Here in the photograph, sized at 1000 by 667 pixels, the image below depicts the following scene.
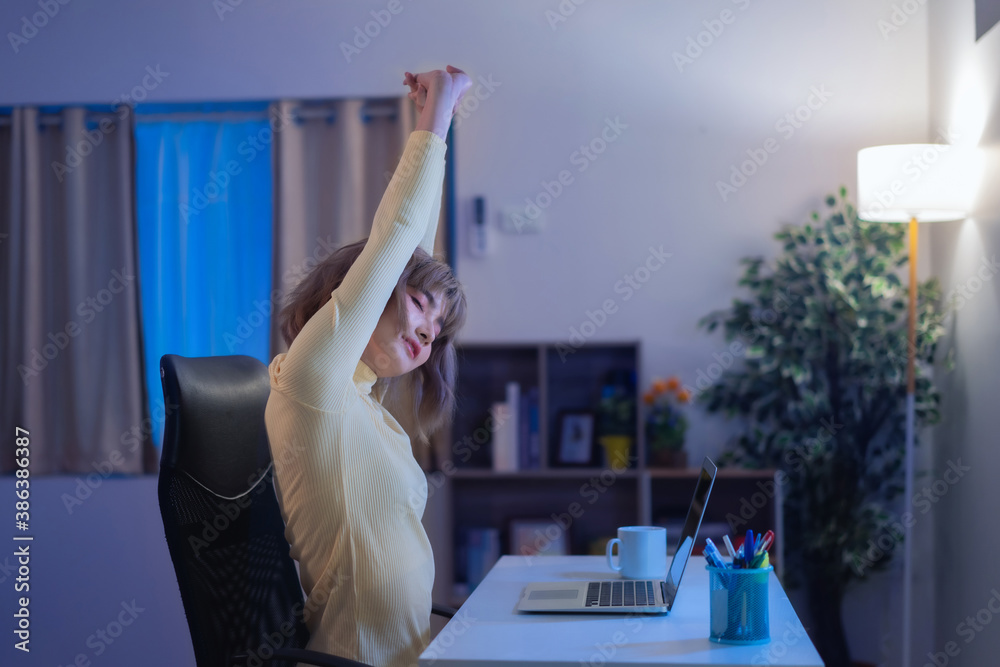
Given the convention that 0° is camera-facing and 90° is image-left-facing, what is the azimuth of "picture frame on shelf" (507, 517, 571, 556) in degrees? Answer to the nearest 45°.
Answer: approximately 0°

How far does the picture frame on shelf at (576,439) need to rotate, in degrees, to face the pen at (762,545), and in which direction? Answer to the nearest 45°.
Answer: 0° — it already faces it

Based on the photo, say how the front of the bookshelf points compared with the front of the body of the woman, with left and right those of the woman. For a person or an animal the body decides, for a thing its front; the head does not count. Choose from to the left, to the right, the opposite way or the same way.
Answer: to the right

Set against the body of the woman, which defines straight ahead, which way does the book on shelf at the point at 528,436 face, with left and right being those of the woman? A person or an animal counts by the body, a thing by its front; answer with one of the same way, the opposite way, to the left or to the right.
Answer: to the right

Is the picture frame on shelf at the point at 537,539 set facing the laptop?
yes

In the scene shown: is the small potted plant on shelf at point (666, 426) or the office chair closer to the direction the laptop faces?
the office chair

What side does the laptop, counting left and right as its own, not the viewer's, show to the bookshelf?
right

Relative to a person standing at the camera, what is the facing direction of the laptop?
facing to the left of the viewer

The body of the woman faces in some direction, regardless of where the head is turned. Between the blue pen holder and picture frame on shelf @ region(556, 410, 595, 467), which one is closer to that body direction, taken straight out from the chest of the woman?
the blue pen holder
